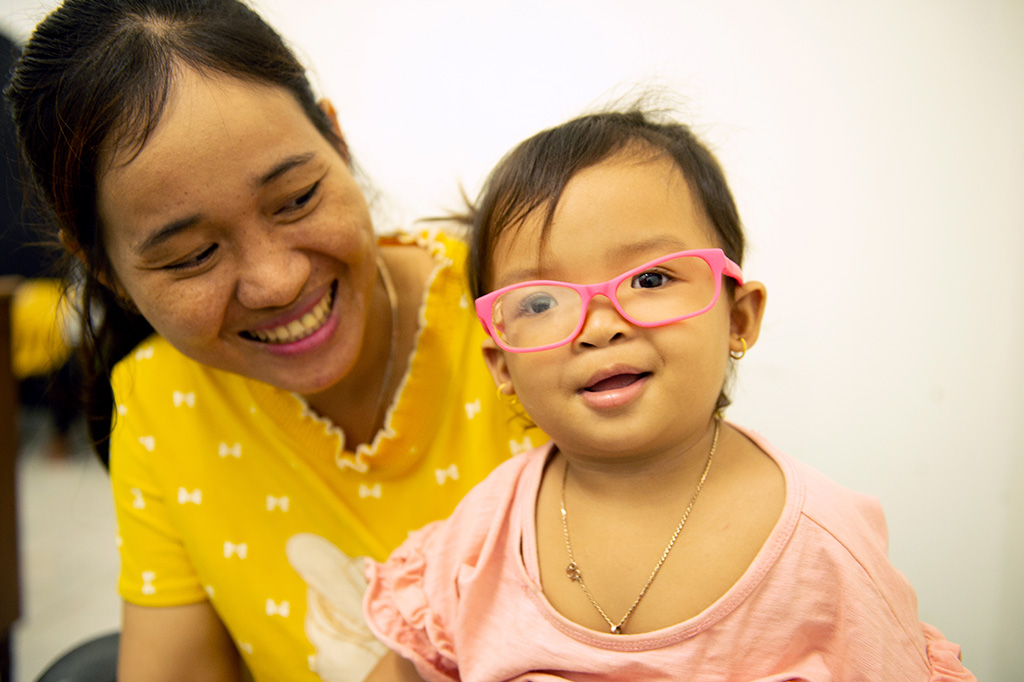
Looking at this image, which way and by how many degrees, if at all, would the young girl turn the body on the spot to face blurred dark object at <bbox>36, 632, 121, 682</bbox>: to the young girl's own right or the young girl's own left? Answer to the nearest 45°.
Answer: approximately 90° to the young girl's own right

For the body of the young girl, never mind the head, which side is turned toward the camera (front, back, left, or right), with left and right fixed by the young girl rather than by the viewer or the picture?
front

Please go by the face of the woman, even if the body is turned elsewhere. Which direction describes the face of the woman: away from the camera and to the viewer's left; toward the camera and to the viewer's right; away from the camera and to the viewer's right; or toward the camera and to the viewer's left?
toward the camera and to the viewer's right

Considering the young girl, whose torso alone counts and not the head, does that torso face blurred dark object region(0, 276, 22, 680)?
no
